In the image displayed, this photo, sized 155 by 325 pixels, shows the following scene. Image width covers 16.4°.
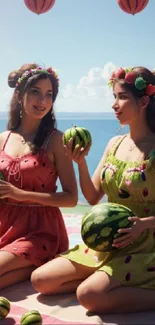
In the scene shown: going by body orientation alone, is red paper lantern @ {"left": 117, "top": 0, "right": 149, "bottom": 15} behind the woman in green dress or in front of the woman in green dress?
behind

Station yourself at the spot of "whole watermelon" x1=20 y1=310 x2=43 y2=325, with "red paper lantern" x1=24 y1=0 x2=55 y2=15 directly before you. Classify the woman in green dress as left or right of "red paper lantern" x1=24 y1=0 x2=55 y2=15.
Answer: right

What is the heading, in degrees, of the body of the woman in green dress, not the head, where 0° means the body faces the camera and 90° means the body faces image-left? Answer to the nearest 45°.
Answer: approximately 45°

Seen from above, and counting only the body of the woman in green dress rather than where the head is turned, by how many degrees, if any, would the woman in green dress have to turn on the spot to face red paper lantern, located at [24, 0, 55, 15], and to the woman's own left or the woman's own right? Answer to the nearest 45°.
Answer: approximately 135° to the woman's own right

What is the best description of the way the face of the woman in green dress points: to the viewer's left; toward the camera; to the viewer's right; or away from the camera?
to the viewer's left

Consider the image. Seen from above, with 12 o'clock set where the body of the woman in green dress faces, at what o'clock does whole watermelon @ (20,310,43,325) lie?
The whole watermelon is roughly at 12 o'clock from the woman in green dress.

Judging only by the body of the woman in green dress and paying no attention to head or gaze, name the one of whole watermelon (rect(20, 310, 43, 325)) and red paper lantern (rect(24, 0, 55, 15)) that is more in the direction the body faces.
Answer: the whole watermelon

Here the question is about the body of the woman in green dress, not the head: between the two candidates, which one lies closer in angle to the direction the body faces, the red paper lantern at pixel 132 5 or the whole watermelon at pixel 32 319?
the whole watermelon
